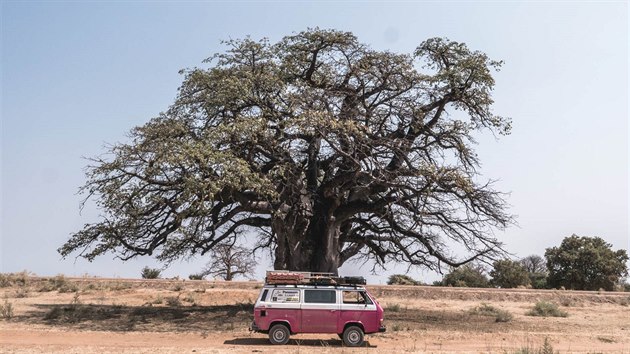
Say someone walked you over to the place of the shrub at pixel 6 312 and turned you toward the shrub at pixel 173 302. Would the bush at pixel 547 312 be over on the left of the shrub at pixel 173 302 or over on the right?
right

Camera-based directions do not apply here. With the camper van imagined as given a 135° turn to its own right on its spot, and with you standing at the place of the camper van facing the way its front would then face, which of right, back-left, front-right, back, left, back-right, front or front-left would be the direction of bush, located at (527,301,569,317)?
back

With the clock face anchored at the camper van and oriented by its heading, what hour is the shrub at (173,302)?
The shrub is roughly at 8 o'clock from the camper van.

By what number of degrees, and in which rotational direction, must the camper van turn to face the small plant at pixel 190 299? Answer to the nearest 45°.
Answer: approximately 135° to its left

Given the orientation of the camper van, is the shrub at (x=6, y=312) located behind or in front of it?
behind

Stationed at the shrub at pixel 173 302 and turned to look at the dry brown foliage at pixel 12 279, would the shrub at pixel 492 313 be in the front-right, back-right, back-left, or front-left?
back-right

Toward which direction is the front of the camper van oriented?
to the viewer's right
